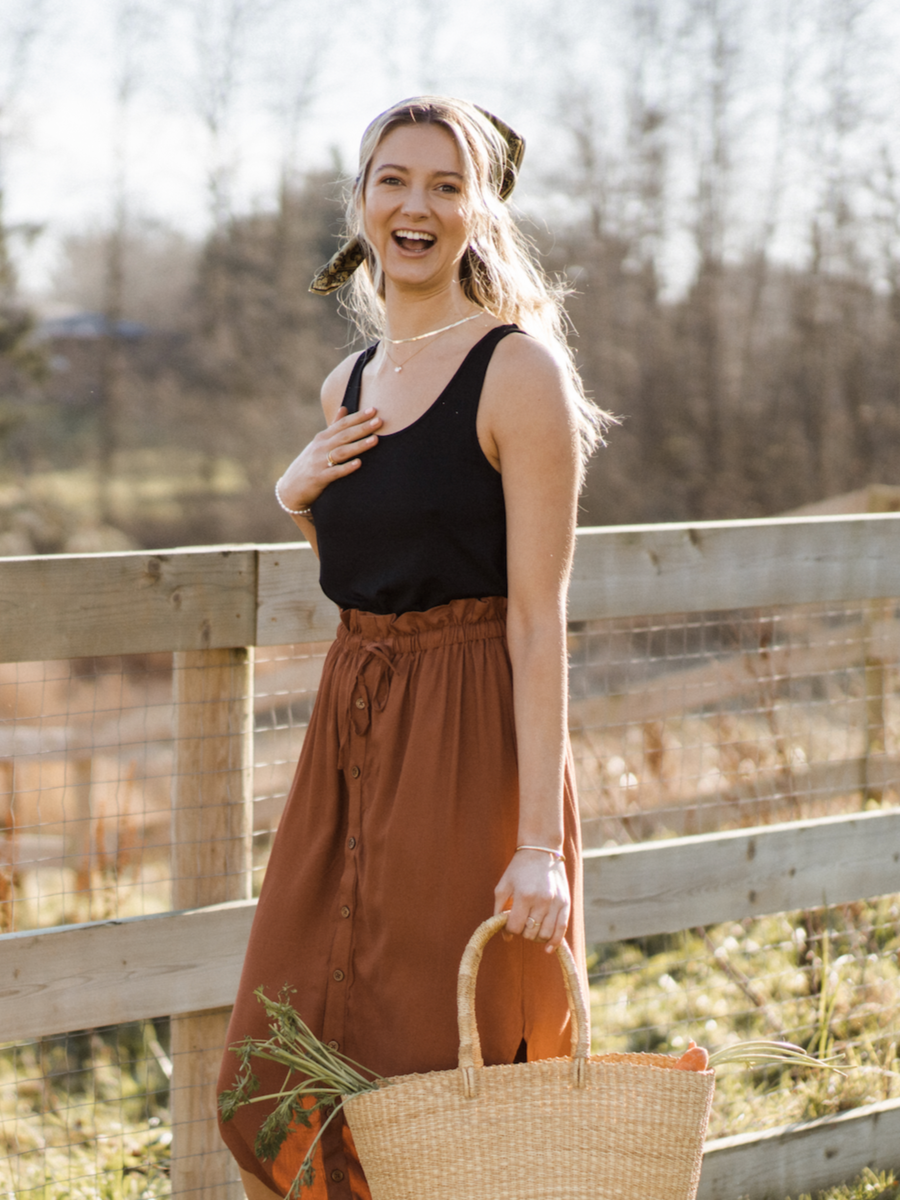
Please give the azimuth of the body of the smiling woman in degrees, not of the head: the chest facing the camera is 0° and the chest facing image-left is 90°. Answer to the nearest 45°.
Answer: approximately 45°
